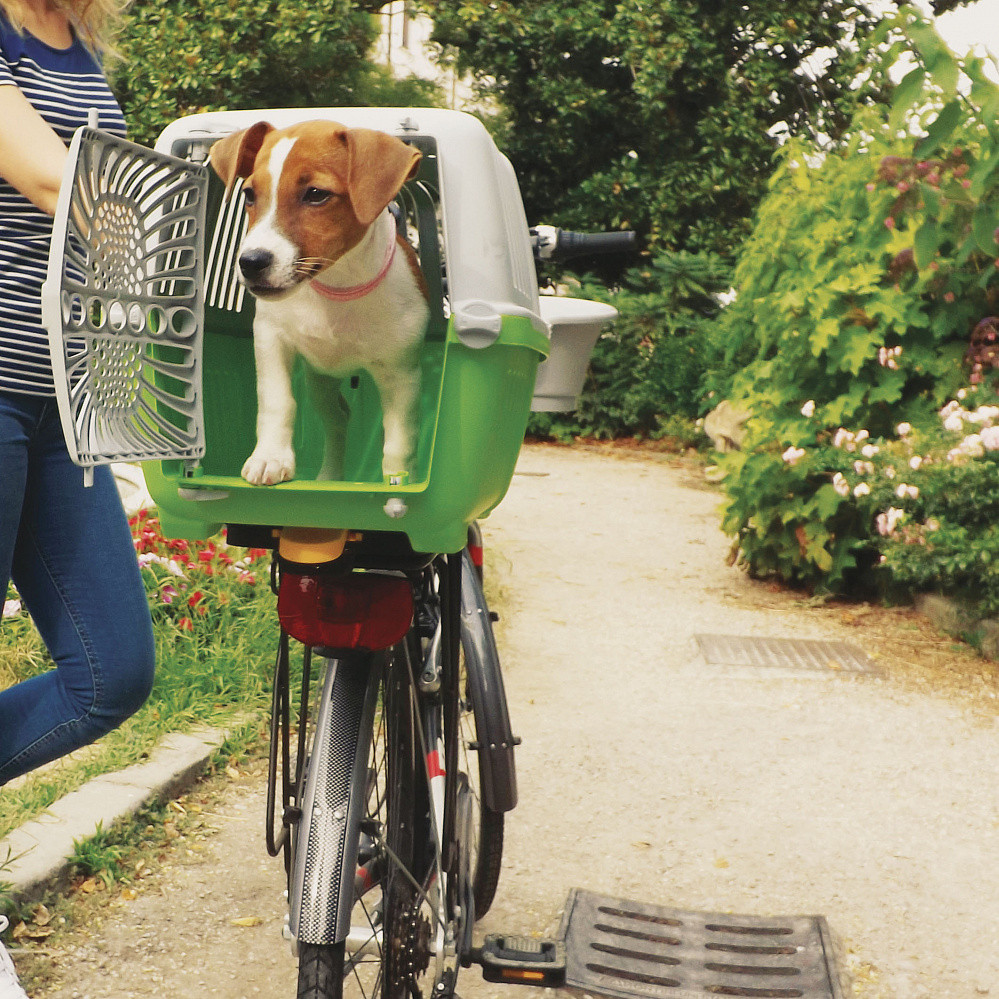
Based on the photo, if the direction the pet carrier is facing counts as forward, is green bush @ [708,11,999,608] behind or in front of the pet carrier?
behind

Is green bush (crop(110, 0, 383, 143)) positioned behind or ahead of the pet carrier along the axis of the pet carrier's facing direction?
behind

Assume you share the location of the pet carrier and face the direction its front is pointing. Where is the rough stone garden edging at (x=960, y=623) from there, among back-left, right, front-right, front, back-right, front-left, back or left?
back-left

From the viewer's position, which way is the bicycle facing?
facing away from the viewer

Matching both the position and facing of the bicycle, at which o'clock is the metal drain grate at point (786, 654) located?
The metal drain grate is roughly at 1 o'clock from the bicycle.
